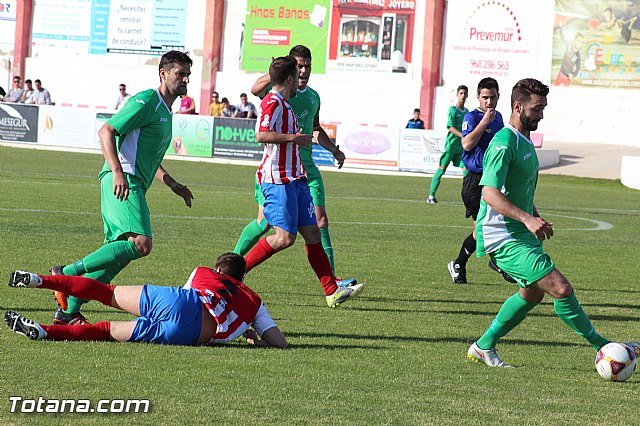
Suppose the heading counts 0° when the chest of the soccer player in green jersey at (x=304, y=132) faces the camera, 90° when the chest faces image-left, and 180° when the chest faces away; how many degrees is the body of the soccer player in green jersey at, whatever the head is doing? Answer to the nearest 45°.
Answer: approximately 315°

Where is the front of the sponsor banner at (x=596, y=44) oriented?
toward the camera

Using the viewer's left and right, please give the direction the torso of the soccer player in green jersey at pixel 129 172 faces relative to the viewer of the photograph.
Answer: facing the viewer and to the right of the viewer

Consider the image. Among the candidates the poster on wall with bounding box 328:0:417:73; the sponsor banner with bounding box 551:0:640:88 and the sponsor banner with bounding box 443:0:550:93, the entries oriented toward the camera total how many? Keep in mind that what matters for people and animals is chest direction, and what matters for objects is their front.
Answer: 3

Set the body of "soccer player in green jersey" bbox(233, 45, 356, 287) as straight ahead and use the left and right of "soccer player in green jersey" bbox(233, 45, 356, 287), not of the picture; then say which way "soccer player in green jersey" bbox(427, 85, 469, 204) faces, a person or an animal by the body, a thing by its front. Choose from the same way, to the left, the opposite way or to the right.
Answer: the same way

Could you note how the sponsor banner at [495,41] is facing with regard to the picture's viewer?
facing the viewer

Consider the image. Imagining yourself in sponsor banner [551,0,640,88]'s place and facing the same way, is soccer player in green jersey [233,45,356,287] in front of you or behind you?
in front

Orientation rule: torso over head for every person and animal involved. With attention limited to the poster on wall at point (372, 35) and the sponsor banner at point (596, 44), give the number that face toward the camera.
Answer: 2

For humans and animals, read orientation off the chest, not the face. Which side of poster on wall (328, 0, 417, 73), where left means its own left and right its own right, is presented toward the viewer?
front

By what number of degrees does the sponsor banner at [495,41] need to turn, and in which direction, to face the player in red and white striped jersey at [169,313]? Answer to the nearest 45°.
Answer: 0° — it already faces them

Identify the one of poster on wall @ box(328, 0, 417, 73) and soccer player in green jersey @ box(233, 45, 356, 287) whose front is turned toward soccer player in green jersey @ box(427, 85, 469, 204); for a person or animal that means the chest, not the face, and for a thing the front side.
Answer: the poster on wall

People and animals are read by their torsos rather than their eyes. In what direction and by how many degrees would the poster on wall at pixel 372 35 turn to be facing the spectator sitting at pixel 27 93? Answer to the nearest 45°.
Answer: approximately 45° to its right

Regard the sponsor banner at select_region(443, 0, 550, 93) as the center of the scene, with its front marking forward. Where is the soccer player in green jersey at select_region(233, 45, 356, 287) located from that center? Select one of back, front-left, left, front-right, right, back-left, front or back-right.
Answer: front

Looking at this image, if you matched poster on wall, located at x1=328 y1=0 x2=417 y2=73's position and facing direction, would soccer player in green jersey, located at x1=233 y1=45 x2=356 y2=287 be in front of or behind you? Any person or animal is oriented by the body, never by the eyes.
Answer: in front
